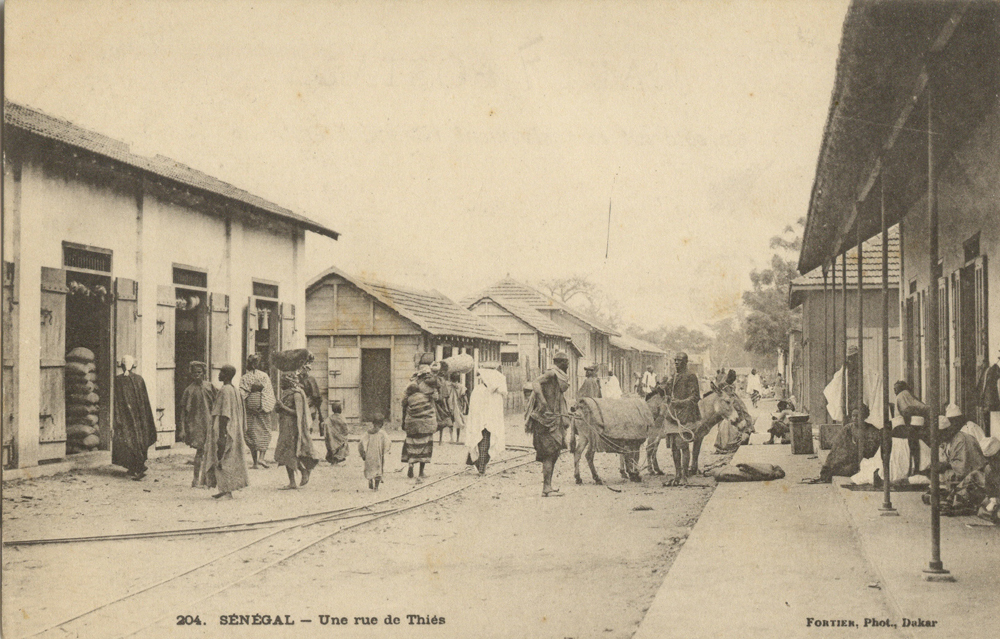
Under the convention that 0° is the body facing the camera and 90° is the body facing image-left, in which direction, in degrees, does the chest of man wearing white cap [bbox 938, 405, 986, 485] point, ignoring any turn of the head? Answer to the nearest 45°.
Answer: approximately 45°

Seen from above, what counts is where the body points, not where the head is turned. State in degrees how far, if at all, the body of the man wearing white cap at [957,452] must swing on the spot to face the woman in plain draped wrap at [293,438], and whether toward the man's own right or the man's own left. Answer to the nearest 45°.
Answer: approximately 45° to the man's own right

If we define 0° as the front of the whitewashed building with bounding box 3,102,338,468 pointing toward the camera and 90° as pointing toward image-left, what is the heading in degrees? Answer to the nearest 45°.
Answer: approximately 315°

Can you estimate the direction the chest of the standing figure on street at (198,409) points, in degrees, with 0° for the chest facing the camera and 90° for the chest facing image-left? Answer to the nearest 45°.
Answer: approximately 0°

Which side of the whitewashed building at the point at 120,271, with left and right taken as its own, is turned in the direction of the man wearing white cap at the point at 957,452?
front
